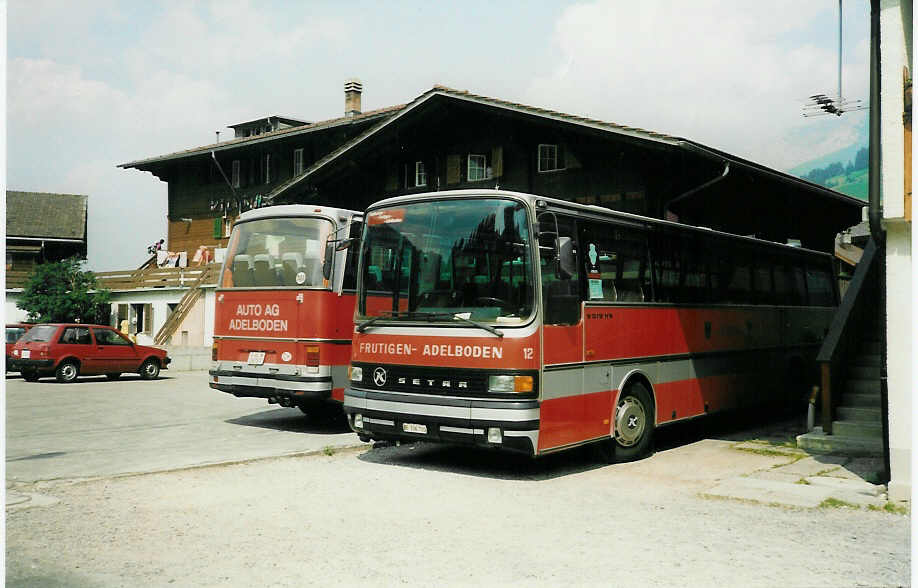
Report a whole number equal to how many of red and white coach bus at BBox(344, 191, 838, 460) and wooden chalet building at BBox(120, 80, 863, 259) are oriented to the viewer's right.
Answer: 0

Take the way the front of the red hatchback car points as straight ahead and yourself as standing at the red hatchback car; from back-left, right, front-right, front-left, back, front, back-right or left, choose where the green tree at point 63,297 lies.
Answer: front-left

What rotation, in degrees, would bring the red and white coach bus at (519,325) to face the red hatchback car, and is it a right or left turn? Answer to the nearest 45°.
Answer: approximately 90° to its right

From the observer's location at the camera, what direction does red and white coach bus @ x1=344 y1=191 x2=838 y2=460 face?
facing the viewer and to the left of the viewer

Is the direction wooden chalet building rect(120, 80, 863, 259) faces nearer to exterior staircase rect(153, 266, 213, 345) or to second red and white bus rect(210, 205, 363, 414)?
the second red and white bus

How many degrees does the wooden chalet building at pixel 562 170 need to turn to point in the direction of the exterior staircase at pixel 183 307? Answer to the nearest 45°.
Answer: approximately 90° to its right

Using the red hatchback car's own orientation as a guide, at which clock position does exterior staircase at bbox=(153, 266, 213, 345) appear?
The exterior staircase is roughly at 11 o'clock from the red hatchback car.

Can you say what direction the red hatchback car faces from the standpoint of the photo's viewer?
facing away from the viewer and to the right of the viewer
